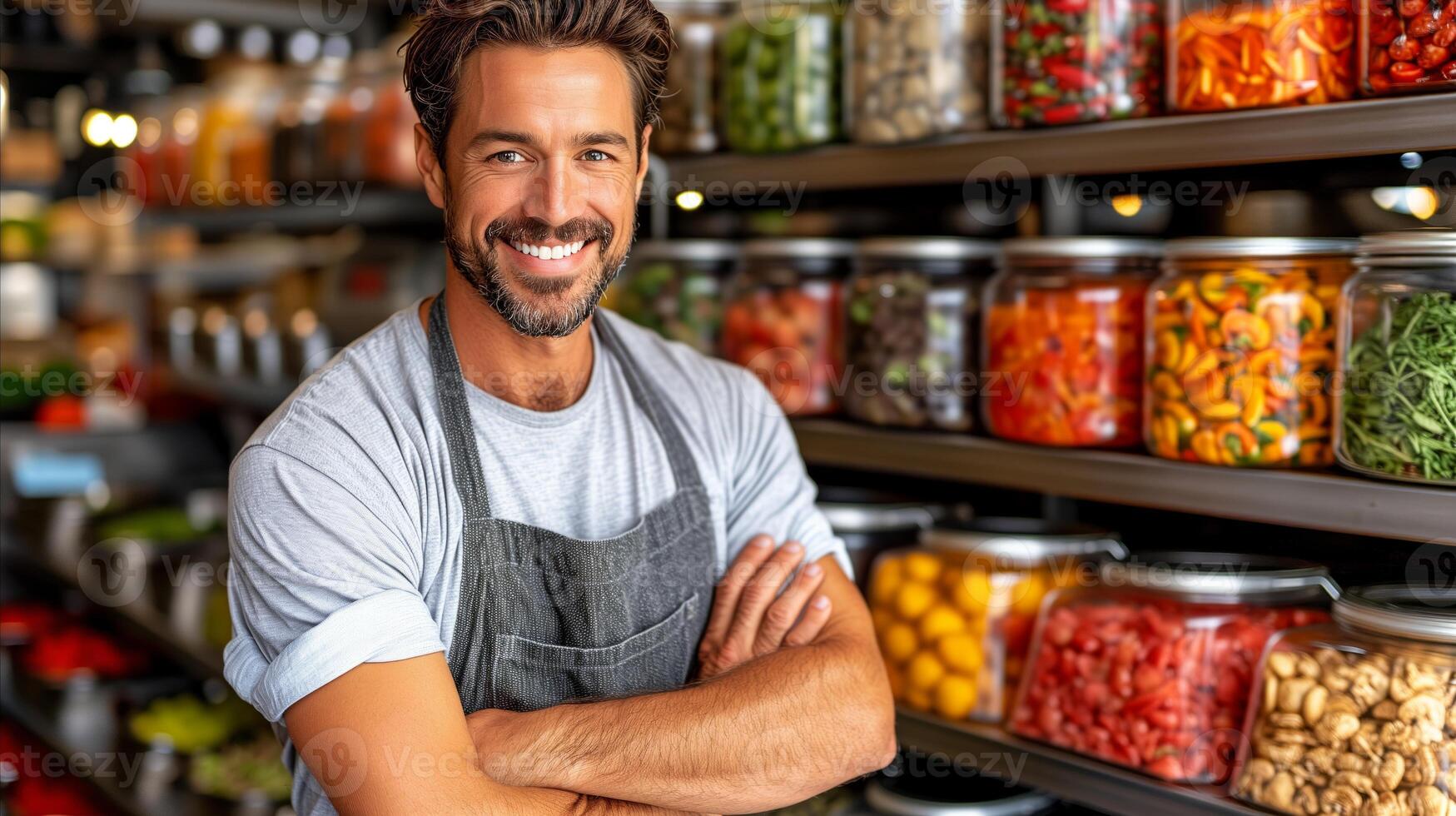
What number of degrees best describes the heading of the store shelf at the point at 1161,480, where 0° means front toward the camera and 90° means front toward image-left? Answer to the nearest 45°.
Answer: approximately 45°

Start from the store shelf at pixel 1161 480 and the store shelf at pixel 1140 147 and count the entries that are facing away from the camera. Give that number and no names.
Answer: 0

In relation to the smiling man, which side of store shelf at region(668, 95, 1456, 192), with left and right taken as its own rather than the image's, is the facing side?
front

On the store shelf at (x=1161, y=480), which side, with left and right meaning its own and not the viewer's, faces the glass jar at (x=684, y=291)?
right

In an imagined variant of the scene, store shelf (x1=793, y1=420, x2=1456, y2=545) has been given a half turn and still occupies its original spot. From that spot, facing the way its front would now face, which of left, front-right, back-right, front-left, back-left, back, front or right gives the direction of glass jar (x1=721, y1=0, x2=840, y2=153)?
left
